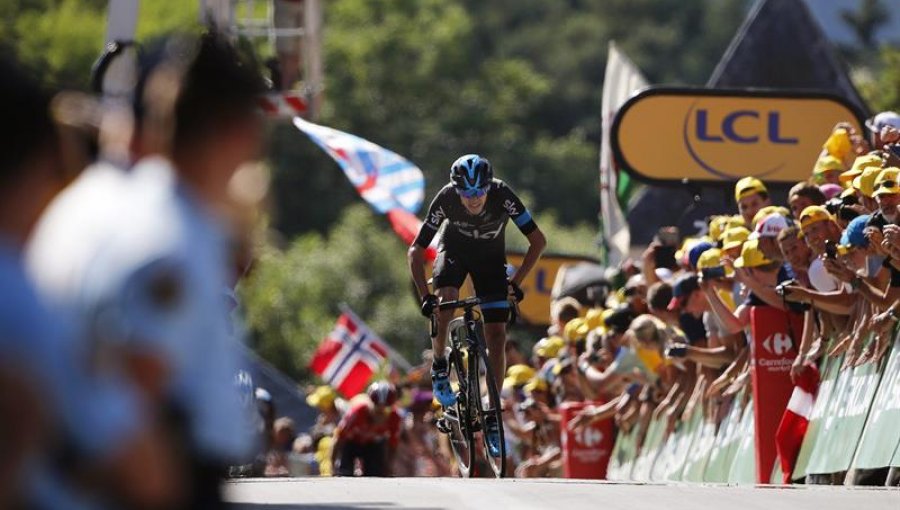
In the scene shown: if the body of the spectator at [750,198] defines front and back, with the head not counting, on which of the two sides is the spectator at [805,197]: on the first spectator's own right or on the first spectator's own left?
on the first spectator's own left

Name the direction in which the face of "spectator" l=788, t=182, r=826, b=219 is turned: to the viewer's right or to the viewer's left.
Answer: to the viewer's left

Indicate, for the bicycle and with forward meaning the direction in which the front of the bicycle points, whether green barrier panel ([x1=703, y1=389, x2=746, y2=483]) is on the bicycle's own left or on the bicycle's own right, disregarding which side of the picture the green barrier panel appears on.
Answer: on the bicycle's own left

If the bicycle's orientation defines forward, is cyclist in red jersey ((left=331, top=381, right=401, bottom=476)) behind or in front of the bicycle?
behind

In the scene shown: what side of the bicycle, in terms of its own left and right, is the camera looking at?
front

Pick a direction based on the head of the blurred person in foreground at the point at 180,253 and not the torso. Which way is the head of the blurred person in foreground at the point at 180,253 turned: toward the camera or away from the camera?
away from the camera

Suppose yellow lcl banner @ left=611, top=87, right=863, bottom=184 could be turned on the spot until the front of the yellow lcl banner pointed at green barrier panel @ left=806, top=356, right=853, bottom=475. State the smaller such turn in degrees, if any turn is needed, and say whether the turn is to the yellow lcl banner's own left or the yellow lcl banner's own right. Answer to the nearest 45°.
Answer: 0° — it already faces it

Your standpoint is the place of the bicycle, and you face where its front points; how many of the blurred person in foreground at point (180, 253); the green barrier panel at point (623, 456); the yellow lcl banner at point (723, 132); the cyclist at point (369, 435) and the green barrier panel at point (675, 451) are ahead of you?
1

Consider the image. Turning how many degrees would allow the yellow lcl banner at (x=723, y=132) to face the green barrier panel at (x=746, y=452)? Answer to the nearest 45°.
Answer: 0° — it already faces it

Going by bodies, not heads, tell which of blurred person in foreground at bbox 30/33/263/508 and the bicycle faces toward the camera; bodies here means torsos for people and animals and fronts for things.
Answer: the bicycle

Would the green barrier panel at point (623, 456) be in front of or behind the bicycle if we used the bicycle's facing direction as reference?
behind

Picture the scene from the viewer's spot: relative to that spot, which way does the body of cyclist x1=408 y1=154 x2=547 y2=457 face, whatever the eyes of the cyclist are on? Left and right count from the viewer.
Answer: facing the viewer

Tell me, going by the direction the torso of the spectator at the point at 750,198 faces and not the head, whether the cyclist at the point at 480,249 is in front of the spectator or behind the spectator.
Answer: in front

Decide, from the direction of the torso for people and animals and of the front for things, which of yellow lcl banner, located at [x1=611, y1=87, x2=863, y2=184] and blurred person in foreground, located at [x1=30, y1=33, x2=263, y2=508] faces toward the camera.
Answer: the yellow lcl banner

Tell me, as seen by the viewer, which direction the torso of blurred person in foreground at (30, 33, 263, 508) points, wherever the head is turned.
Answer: to the viewer's right
